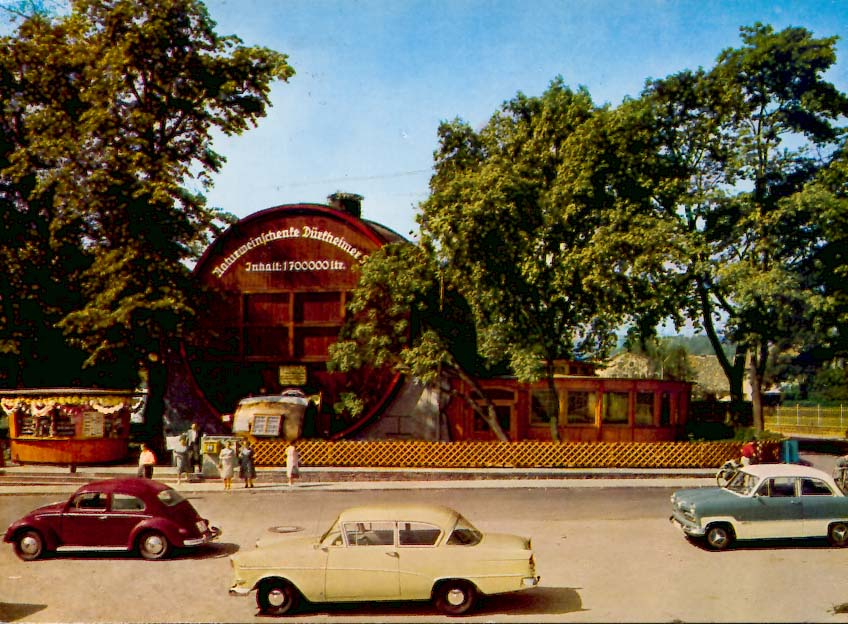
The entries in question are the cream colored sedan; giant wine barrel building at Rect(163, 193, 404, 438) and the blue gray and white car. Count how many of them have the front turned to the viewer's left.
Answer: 2

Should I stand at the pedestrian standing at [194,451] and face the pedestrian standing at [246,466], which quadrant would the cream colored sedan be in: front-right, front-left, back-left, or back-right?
front-right

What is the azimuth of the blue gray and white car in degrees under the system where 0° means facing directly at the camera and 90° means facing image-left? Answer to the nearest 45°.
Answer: approximately 90°

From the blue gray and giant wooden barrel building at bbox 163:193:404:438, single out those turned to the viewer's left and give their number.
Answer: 1

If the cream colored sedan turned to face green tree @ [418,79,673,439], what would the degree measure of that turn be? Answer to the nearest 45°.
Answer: approximately 90° to its right

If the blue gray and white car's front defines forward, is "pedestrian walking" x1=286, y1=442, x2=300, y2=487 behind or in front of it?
in front

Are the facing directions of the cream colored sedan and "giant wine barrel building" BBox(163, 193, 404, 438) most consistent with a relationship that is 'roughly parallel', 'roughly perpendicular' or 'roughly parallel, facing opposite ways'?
roughly perpendicular

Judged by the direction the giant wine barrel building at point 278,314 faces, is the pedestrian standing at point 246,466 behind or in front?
in front

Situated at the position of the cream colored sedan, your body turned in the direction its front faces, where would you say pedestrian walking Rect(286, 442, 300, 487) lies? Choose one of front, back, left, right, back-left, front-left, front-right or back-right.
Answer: right

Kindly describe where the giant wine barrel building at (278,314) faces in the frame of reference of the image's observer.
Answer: facing the viewer

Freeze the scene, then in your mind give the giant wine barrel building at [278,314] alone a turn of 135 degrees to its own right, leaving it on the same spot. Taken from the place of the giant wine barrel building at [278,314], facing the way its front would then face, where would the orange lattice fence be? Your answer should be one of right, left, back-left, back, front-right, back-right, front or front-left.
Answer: back

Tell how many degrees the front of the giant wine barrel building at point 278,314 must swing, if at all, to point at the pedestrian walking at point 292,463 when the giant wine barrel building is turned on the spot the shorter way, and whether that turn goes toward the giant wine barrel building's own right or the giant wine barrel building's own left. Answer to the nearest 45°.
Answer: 0° — it already faces them

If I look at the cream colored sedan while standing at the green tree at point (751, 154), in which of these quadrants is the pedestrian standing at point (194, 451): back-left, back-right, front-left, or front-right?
front-right

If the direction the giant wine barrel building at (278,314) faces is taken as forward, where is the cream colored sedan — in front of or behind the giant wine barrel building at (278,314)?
in front

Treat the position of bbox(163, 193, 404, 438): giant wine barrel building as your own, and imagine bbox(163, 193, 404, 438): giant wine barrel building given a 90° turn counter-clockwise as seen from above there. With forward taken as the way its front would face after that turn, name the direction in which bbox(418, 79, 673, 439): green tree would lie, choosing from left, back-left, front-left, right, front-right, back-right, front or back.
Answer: front-right

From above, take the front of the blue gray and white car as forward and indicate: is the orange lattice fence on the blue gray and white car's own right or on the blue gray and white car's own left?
on the blue gray and white car's own right
